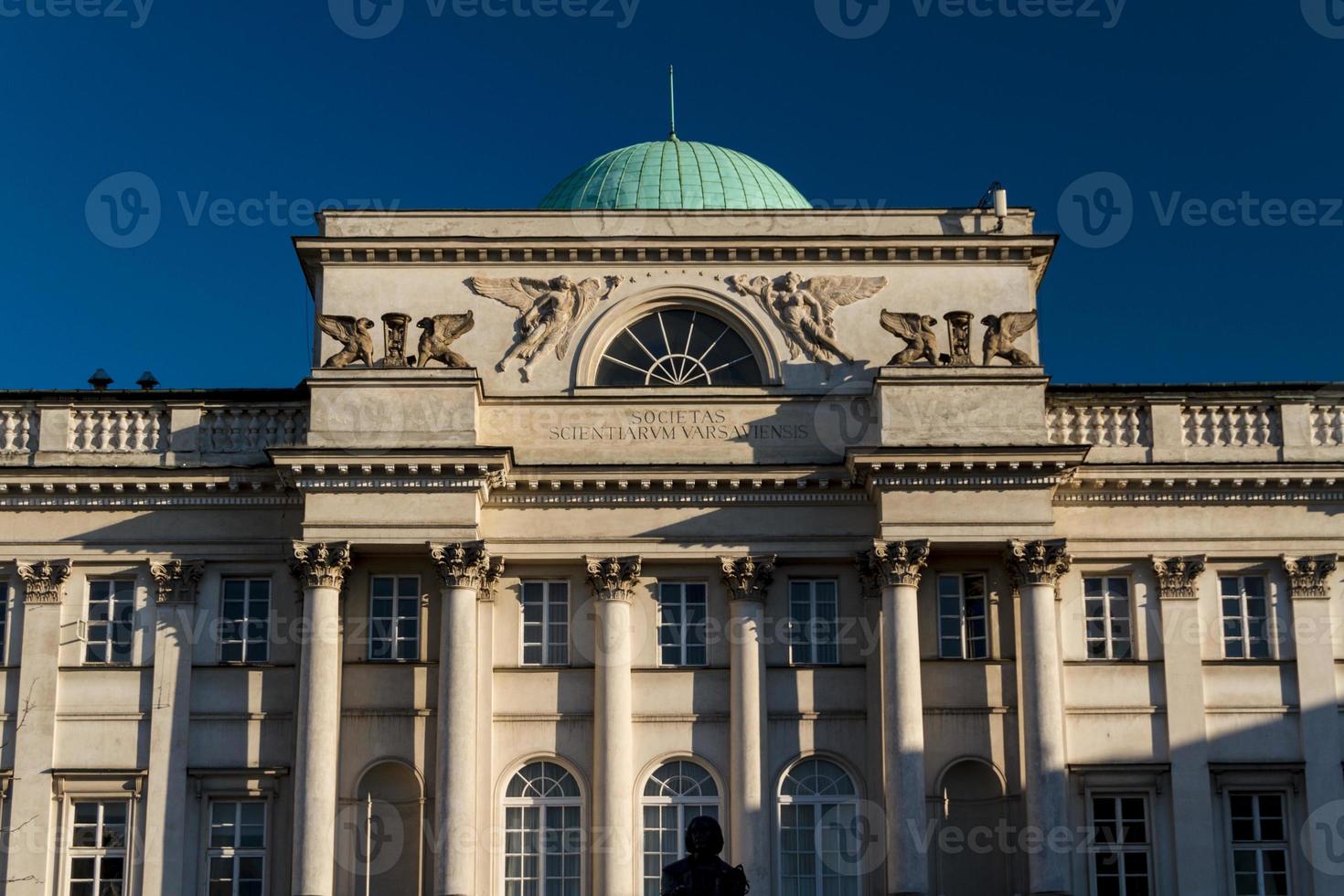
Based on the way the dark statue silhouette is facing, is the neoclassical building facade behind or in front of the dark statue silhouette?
behind

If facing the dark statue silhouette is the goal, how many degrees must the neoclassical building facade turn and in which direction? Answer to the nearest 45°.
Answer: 0° — it already faces it

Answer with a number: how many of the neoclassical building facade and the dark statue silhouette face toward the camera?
2

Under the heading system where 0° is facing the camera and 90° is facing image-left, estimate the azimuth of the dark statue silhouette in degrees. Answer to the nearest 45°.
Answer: approximately 0°
